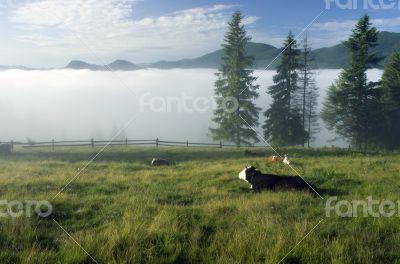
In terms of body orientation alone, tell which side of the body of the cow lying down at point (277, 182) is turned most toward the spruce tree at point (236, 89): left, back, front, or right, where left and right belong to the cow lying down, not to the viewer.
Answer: right

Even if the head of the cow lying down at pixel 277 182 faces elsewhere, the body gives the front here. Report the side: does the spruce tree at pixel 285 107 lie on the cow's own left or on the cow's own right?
on the cow's own right

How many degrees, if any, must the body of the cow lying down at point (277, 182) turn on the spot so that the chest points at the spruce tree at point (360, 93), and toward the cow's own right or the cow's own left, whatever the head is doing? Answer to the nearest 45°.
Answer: approximately 90° to the cow's own right

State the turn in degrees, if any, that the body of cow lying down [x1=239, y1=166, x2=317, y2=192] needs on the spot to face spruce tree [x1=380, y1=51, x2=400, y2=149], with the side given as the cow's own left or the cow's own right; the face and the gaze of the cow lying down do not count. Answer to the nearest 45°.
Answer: approximately 90° to the cow's own right

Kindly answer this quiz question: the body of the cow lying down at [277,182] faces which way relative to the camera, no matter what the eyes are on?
to the viewer's left
